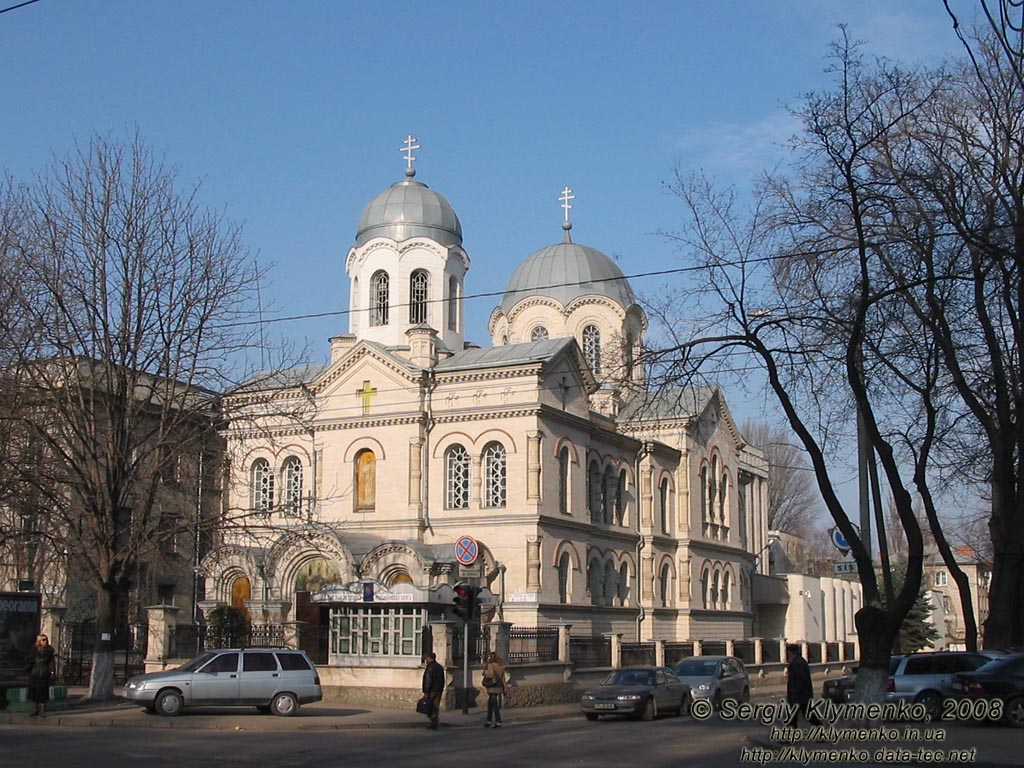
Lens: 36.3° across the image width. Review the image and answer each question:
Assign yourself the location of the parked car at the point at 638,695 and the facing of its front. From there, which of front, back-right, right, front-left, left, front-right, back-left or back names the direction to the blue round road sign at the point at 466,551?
front-right

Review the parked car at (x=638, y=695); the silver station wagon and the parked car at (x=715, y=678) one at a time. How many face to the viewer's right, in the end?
0

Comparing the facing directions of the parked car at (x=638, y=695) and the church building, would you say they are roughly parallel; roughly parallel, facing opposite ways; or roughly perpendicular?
roughly parallel

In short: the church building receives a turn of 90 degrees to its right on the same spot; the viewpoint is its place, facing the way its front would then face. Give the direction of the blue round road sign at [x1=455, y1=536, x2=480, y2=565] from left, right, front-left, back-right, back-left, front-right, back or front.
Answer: back-left

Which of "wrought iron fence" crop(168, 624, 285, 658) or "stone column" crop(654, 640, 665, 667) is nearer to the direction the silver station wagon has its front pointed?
the wrought iron fence

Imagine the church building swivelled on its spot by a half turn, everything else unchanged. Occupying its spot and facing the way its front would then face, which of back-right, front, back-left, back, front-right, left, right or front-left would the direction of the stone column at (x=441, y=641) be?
back-right

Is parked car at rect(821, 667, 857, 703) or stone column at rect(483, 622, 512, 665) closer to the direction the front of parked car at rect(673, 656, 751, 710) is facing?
the stone column

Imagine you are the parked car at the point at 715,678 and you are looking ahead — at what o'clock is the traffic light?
The traffic light is roughly at 12 o'clock from the parked car.

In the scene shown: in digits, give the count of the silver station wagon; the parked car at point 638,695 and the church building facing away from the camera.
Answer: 0

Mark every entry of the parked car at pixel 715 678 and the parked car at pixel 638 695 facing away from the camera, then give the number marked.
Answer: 0

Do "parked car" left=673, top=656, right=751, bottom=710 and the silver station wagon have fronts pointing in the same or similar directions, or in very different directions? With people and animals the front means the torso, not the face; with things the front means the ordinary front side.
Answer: same or similar directions

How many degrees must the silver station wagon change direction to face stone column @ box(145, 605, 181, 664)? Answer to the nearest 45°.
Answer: approximately 90° to its right

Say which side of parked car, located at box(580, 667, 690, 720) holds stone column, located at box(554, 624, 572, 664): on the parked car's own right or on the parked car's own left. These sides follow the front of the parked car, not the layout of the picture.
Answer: on the parked car's own right

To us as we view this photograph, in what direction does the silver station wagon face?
facing to the left of the viewer

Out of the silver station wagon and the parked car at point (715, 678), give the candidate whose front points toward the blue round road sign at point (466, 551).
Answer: the parked car

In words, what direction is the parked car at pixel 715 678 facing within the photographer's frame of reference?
facing the viewer and to the left of the viewer

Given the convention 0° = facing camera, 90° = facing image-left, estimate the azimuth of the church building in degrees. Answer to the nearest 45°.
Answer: approximately 45°
